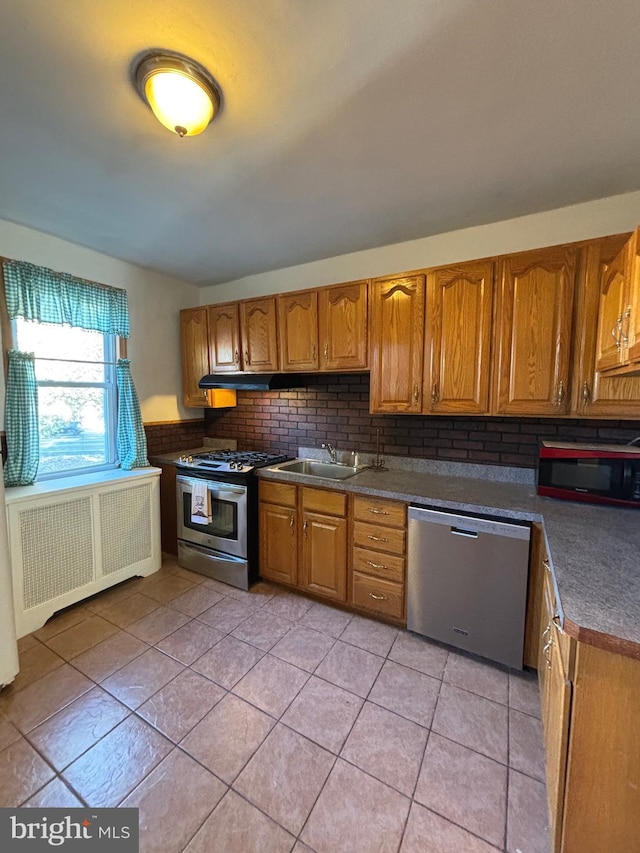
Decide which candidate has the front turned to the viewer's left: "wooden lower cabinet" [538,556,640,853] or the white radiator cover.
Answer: the wooden lower cabinet

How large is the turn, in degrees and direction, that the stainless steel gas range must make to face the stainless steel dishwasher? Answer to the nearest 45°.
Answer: approximately 90° to its left

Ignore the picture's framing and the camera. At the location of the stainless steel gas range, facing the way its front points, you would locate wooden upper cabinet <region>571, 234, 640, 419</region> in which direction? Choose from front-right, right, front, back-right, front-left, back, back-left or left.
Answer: left

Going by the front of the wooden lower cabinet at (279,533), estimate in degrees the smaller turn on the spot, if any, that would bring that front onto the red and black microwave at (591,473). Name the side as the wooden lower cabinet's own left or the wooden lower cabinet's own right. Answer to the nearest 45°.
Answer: approximately 90° to the wooden lower cabinet's own left

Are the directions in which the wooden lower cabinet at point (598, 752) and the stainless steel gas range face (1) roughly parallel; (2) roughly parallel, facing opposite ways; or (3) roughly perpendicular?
roughly perpendicular

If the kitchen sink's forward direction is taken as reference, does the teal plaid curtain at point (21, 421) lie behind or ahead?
ahead

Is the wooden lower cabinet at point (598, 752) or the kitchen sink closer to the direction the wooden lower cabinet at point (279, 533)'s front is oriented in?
the wooden lower cabinet

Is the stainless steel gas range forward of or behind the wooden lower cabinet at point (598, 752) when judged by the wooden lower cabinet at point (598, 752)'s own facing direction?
forward

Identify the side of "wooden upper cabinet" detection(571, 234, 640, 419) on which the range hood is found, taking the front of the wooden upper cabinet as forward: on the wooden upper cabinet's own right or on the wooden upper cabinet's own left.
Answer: on the wooden upper cabinet's own right

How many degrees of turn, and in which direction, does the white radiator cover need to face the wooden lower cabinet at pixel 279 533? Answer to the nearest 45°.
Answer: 0° — it already faces it

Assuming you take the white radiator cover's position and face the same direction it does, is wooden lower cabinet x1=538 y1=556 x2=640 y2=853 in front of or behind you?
in front

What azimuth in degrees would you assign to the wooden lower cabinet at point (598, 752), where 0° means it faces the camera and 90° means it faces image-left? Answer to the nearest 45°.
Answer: approximately 90°

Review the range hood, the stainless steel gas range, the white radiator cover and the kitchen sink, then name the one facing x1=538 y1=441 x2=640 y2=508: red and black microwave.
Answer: the white radiator cover
